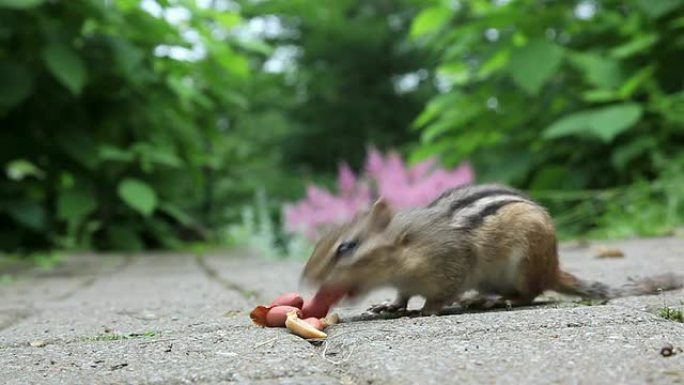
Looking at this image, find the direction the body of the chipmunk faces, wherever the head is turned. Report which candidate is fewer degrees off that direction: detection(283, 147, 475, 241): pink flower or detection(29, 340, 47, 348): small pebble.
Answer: the small pebble

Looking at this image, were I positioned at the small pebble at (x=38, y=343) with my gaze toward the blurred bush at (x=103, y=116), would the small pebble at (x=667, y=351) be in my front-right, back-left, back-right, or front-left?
back-right

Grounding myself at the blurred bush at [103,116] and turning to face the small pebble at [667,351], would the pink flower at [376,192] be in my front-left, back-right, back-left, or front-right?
front-left

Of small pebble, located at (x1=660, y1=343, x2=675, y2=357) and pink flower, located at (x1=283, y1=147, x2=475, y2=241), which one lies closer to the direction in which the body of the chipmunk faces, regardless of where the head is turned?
the pink flower

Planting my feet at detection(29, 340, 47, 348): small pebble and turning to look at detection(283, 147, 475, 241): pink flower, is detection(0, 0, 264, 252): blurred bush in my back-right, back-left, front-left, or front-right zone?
front-left

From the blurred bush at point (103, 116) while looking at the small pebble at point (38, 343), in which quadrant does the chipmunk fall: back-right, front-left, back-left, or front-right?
front-left

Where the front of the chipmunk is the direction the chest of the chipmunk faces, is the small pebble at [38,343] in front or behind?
in front

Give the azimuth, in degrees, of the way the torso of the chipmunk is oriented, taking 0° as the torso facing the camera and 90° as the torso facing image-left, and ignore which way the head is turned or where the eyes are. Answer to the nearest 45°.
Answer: approximately 90°

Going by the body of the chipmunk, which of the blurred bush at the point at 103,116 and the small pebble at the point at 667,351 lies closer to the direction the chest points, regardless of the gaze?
the blurred bush
